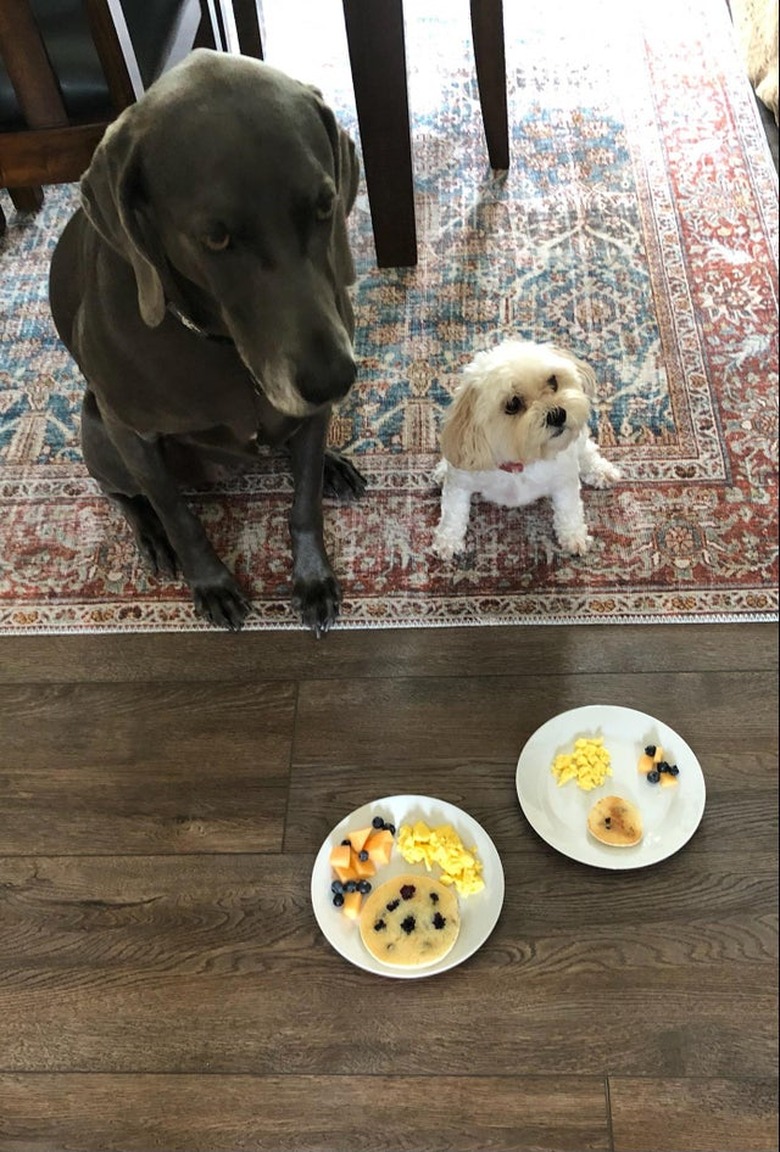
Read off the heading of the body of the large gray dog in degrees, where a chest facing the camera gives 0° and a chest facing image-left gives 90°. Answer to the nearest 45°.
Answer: approximately 315°

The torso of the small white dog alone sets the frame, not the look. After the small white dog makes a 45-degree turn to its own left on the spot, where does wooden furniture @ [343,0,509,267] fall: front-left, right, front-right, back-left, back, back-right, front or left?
back-left

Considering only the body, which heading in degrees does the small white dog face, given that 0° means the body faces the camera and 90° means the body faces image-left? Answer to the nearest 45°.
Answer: approximately 0°
